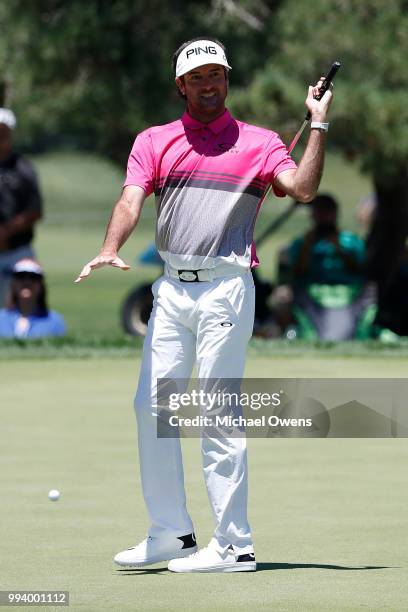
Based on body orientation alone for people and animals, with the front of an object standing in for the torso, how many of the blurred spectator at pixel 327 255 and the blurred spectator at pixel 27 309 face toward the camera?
2

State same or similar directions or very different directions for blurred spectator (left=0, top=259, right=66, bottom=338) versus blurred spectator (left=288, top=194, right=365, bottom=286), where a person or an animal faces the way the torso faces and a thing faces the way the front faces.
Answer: same or similar directions

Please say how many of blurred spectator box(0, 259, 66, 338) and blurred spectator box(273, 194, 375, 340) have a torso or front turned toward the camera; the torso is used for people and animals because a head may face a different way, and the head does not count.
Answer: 2

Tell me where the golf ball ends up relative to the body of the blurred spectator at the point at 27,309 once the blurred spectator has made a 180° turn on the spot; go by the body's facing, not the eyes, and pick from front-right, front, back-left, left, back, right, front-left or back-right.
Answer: back

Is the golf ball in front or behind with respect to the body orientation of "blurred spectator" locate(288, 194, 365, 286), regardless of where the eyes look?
in front

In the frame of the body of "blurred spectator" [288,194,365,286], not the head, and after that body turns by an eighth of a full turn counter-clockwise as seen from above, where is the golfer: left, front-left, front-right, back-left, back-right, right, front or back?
front-right

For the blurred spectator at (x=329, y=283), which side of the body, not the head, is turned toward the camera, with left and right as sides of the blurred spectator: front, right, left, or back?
front

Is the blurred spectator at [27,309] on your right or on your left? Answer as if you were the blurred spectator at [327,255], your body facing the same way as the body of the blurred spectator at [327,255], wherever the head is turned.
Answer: on your right

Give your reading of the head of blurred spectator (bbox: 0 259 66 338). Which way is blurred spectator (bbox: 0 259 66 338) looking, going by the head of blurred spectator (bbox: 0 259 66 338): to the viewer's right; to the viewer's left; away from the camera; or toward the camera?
toward the camera

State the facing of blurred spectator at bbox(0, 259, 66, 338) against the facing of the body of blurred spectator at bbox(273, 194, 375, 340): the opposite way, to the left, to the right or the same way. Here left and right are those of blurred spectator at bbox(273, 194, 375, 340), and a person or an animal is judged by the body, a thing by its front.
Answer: the same way

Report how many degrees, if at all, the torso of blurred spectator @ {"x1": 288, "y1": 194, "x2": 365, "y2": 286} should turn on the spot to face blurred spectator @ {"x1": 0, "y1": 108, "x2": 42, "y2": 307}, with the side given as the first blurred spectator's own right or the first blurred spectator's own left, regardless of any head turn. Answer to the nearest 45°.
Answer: approximately 45° to the first blurred spectator's own right

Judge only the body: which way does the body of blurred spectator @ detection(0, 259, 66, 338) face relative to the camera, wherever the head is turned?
toward the camera

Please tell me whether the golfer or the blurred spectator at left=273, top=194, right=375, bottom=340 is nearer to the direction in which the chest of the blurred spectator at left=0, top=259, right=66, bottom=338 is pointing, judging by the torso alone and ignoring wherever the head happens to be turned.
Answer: the golfer

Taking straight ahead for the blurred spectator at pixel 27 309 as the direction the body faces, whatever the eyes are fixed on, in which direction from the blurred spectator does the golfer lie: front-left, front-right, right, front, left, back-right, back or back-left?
front
